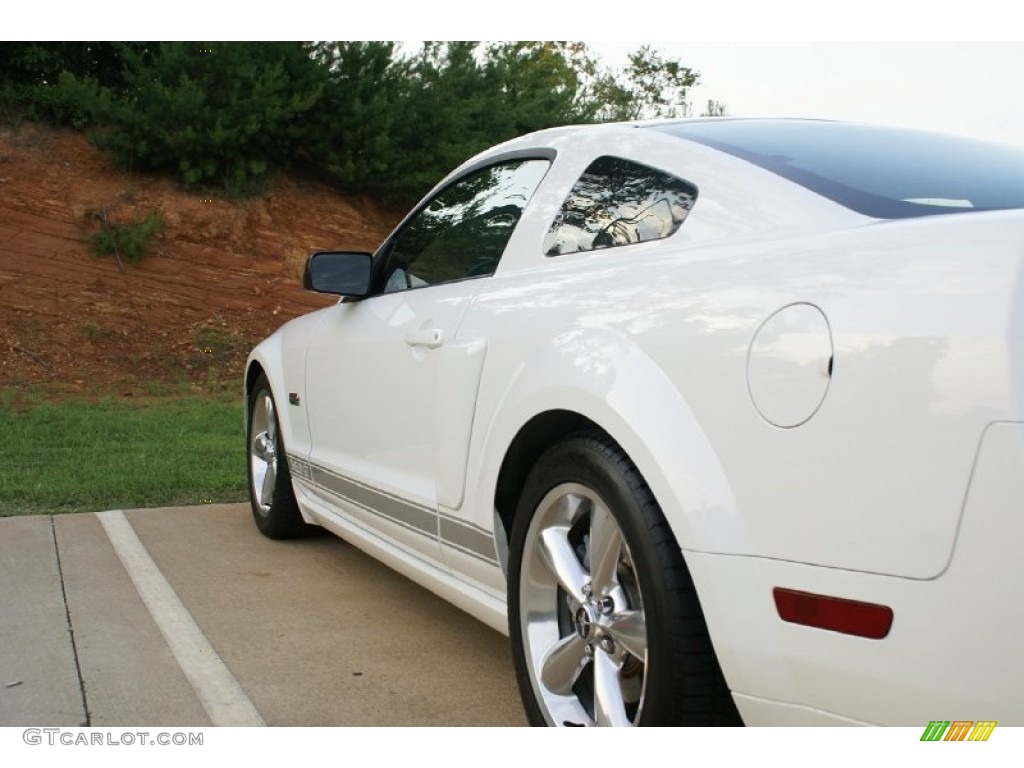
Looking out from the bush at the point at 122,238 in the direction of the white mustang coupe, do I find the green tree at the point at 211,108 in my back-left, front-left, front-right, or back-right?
back-left

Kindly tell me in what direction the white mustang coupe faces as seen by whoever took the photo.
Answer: facing away from the viewer and to the left of the viewer

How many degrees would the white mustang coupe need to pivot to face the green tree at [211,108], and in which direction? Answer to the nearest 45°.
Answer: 0° — it already faces it

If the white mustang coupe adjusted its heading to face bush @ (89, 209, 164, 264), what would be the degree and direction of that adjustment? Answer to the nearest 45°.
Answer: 0° — it already faces it
